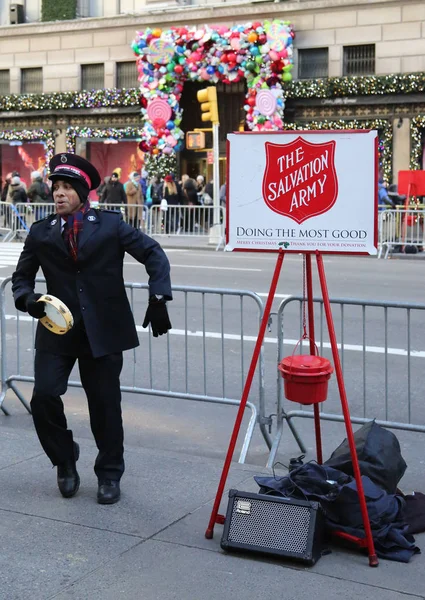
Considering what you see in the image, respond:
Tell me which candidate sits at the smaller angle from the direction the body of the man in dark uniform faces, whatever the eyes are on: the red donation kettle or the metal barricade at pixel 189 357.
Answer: the red donation kettle

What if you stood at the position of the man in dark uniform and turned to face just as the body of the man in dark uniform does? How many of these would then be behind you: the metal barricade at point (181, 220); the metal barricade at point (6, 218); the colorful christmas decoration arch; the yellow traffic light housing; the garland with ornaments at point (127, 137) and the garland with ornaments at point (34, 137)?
6

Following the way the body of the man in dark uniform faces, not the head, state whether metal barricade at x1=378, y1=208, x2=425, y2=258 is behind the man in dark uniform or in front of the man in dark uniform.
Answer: behind

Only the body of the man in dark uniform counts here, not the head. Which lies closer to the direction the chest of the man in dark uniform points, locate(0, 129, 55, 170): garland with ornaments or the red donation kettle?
the red donation kettle

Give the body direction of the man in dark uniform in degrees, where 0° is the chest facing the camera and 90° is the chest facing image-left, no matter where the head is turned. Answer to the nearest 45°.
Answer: approximately 0°

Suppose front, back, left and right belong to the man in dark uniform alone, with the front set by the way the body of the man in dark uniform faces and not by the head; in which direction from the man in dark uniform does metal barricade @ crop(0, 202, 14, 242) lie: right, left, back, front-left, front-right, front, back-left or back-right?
back

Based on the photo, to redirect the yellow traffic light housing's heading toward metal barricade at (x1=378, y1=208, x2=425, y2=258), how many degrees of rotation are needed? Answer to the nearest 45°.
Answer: approximately 135° to its left

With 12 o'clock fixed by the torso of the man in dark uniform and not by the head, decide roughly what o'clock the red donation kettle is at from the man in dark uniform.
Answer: The red donation kettle is roughly at 10 o'clock from the man in dark uniform.
